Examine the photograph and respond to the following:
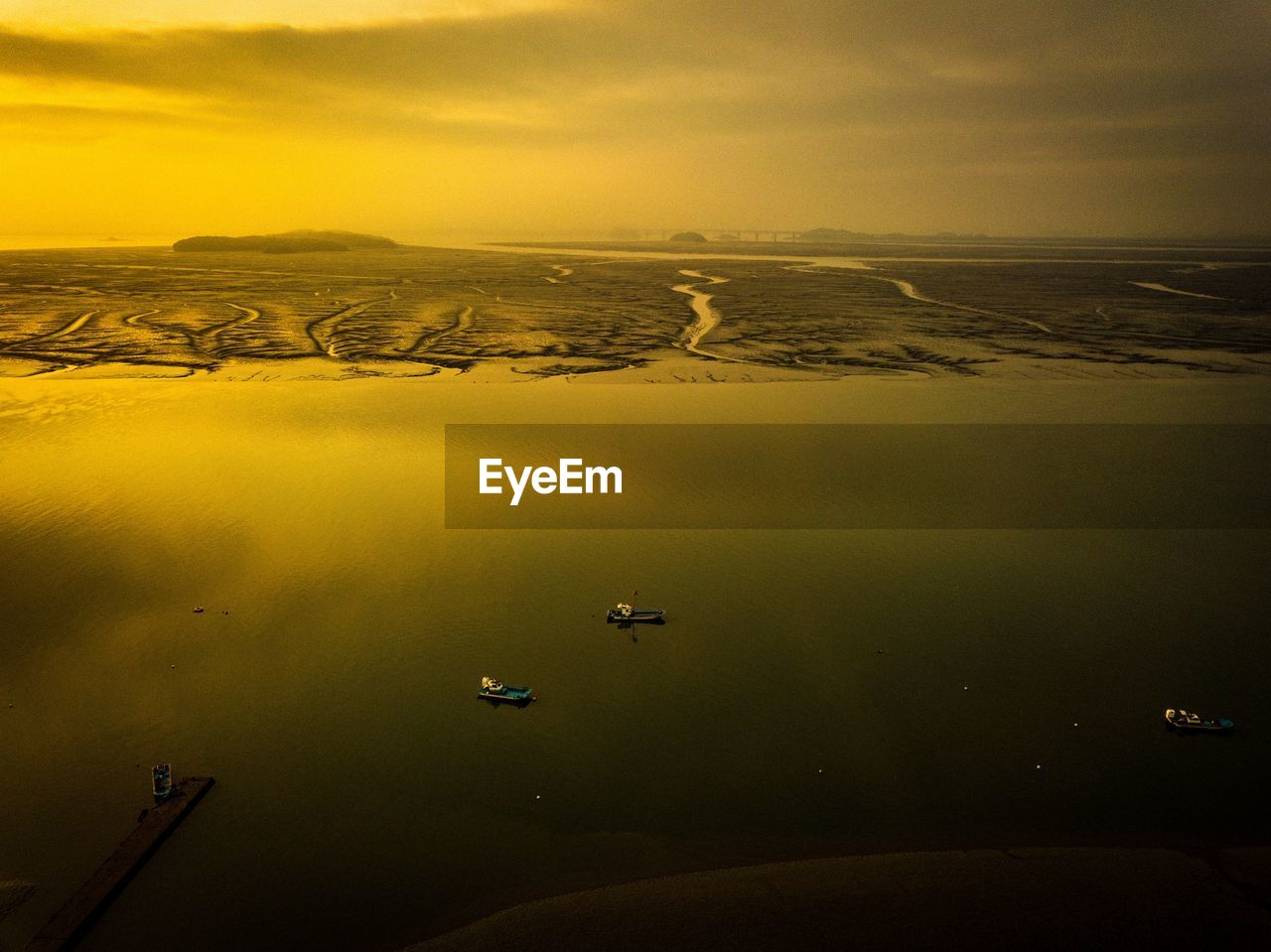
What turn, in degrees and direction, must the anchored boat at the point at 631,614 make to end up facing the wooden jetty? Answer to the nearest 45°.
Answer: approximately 135° to its right

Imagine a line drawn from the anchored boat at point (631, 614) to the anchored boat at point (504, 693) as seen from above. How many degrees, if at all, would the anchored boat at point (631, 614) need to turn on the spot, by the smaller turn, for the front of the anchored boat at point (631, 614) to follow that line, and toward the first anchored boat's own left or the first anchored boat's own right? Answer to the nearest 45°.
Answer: approximately 135° to the first anchored boat's own right

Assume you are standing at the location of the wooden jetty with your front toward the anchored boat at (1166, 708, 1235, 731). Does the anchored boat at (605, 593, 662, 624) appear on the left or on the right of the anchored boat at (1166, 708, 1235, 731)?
left

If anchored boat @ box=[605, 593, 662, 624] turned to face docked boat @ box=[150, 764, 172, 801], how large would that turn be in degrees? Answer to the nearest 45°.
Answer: approximately 135° to its right

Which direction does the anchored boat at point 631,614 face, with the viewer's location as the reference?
facing to the right of the viewer
